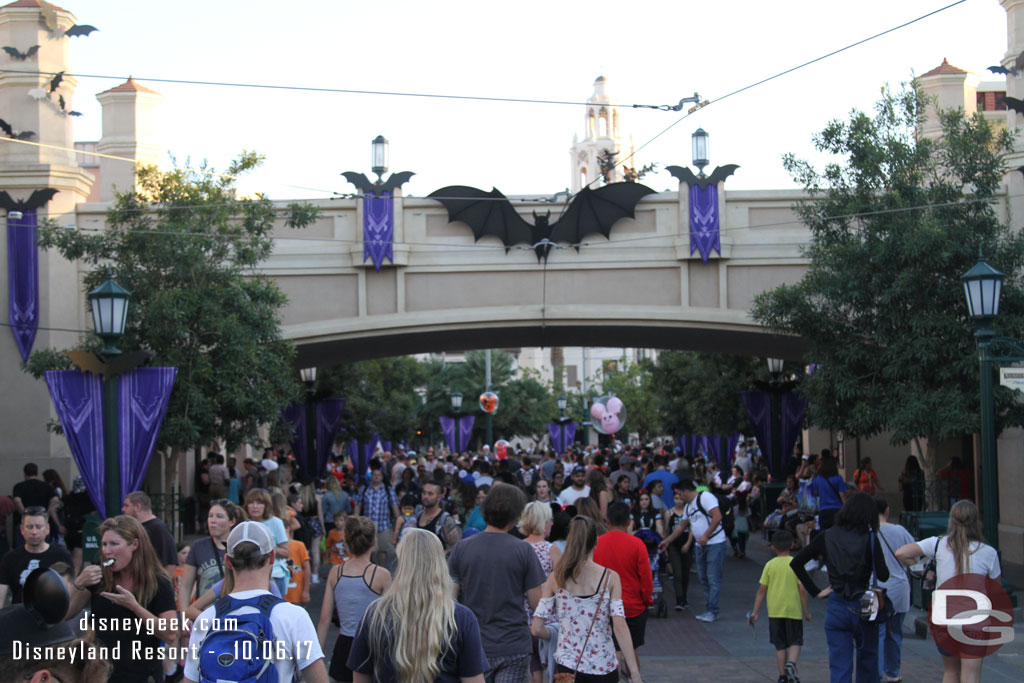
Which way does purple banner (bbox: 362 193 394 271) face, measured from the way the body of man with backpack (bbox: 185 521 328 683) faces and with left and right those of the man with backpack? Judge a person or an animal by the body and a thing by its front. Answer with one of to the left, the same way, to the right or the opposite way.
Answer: the opposite way

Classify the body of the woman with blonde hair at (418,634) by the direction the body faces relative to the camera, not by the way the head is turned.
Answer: away from the camera

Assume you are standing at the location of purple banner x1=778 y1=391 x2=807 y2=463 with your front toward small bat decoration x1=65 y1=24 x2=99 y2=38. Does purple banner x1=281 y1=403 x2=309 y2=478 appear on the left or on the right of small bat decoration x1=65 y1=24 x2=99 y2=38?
right

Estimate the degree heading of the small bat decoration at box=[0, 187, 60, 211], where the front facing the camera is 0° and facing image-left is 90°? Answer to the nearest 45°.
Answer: approximately 0°

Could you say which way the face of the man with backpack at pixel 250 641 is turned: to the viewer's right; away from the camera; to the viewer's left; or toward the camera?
away from the camera

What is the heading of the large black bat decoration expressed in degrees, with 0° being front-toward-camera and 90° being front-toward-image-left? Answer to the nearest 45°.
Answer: approximately 0°

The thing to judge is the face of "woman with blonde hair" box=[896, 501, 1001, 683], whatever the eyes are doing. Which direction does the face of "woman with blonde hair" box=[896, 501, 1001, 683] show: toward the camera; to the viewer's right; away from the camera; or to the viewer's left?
away from the camera

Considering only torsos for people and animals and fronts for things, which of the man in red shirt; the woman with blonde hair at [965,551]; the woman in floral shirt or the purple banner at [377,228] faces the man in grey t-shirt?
the purple banner

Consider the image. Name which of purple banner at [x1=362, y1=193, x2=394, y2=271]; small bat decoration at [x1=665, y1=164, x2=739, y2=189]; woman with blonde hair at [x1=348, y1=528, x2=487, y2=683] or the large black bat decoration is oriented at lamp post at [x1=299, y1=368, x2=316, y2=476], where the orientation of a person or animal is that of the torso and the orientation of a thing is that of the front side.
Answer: the woman with blonde hair

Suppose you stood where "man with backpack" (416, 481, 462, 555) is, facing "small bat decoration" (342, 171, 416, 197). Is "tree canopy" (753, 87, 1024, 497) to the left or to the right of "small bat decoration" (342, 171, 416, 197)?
right

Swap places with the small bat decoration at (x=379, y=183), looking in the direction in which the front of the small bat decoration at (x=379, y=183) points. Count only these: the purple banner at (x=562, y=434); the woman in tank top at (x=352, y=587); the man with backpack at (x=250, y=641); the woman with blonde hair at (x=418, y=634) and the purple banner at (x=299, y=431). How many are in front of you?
3
